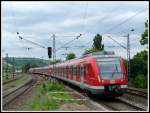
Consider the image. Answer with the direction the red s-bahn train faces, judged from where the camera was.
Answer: facing the viewer and to the right of the viewer
